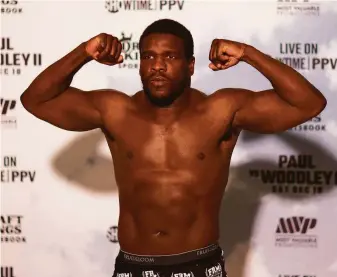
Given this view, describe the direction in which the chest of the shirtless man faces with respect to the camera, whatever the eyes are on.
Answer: toward the camera
